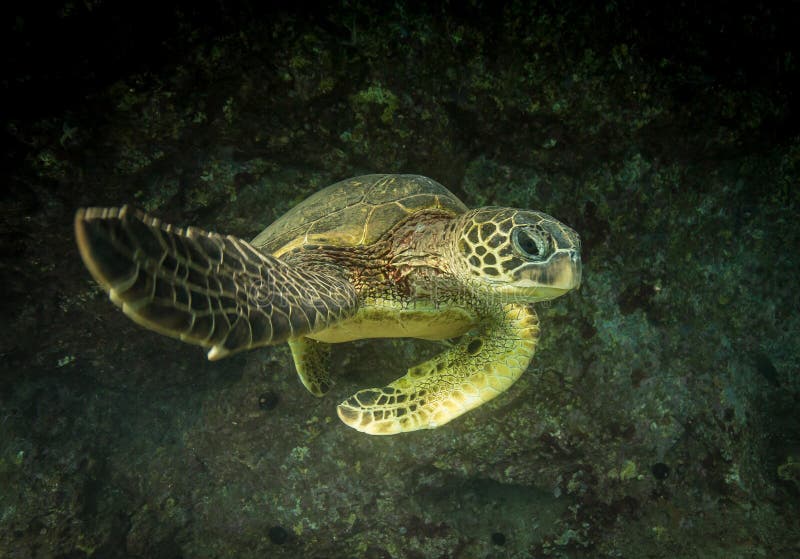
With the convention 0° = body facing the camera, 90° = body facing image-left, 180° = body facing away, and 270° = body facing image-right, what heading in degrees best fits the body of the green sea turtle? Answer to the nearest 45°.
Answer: approximately 315°
